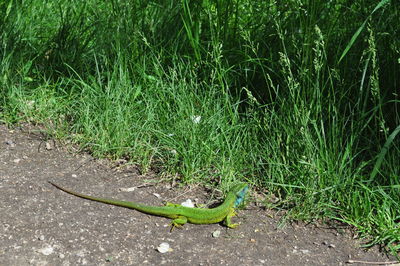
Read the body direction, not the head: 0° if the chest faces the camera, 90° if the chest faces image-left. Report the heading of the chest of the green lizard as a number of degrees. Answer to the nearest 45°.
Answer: approximately 270°
